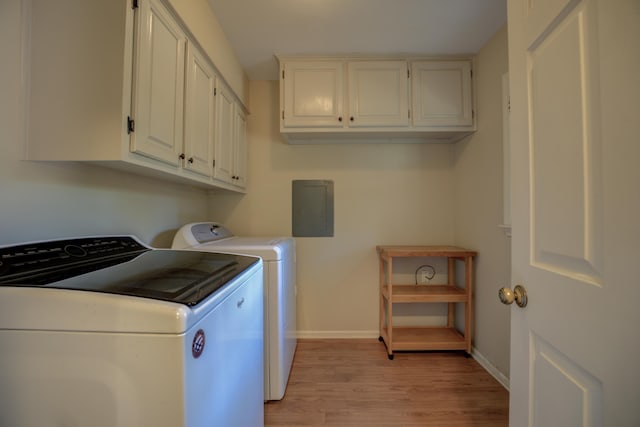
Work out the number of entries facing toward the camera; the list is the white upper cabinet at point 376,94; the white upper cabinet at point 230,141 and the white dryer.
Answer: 1

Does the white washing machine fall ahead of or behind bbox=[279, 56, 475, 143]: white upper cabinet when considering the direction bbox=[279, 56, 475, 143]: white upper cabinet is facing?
ahead

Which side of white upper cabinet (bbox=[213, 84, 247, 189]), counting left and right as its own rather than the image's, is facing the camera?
right

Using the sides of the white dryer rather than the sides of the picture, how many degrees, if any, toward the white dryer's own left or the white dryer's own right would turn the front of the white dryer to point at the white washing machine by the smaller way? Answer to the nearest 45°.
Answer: approximately 135° to the white dryer's own right

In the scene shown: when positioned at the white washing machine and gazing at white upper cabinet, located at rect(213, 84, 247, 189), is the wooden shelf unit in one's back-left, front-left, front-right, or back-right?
front-right

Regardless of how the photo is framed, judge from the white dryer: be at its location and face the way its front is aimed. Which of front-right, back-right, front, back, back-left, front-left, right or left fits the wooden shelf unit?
front

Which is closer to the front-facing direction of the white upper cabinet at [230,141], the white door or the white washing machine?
the white door

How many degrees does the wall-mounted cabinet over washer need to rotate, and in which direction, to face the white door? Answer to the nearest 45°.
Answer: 0° — it already faces it

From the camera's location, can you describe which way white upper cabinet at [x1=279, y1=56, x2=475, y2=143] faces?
facing the viewer

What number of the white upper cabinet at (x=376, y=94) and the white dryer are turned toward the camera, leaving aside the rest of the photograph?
1

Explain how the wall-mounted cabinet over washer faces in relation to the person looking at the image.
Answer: facing the viewer and to the right of the viewer

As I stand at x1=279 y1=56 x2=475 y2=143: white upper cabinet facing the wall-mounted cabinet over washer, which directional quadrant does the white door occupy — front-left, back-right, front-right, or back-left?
front-left

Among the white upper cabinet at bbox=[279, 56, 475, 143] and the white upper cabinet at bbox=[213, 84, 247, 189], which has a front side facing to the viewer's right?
the white upper cabinet at bbox=[213, 84, 247, 189]

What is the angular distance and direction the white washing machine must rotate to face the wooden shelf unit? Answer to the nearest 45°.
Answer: approximately 45° to its left

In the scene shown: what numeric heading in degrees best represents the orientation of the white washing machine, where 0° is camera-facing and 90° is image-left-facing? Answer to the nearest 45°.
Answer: approximately 315°

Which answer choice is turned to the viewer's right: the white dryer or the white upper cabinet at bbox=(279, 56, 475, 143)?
the white dryer

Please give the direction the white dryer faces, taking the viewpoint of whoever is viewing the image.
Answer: facing to the right of the viewer
